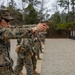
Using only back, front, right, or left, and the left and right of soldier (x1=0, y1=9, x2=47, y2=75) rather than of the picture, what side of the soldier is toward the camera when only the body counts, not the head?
right
